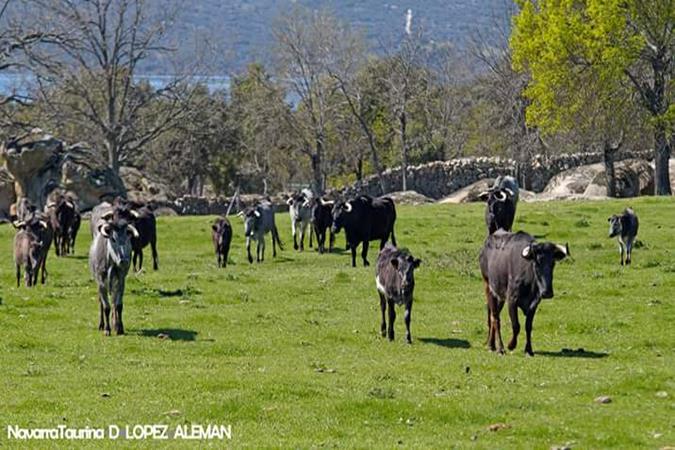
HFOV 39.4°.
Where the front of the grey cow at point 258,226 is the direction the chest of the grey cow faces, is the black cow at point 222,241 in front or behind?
in front

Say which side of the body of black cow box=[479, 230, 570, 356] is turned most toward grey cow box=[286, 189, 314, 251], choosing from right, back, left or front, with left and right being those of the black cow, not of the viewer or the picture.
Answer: back

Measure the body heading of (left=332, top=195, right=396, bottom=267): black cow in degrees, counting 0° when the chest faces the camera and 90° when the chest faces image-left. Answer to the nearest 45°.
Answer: approximately 45°

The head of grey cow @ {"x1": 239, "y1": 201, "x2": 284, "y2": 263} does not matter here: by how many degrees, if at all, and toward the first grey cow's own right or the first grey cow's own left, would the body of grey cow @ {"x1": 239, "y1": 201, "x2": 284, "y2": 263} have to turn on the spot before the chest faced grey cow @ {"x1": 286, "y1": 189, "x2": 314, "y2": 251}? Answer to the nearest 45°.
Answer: approximately 180°

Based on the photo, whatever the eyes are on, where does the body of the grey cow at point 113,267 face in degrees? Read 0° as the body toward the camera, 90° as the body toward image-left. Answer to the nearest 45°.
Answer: approximately 0°

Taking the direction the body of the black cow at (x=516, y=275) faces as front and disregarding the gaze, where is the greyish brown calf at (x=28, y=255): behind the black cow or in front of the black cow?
behind

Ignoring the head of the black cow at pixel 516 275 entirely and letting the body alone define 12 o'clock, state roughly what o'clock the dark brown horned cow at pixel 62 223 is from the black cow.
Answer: The dark brown horned cow is roughly at 6 o'clock from the black cow.

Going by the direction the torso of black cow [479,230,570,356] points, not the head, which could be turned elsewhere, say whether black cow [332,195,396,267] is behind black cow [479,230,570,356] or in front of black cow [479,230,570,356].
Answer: behind

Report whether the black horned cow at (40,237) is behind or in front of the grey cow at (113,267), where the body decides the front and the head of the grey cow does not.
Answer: behind

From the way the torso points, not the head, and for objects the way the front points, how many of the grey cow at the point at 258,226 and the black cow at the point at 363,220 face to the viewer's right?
0
